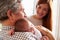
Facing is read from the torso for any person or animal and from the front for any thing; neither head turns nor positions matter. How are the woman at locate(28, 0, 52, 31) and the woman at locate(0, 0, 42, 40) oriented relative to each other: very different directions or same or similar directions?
very different directions

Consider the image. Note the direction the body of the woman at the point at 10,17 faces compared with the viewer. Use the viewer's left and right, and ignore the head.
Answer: facing away from the viewer and to the right of the viewer

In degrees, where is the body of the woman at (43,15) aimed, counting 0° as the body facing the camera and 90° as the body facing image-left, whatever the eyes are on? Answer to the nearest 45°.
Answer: approximately 45°
